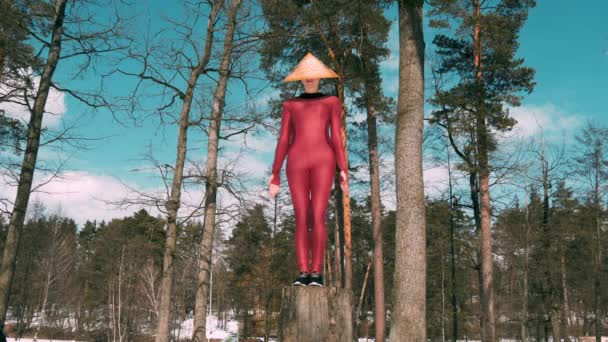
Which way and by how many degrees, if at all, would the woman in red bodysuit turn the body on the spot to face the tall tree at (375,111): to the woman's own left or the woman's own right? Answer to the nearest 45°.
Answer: approximately 180°

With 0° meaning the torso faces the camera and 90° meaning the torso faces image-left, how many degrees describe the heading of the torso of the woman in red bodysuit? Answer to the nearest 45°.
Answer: approximately 0°

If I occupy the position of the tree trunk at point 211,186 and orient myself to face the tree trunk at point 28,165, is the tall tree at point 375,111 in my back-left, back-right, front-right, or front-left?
back-right

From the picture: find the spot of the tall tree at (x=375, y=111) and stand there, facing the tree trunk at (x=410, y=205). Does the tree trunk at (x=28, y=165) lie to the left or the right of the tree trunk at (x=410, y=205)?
right

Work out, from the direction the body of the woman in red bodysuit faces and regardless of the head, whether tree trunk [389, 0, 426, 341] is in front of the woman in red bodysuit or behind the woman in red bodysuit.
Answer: behind

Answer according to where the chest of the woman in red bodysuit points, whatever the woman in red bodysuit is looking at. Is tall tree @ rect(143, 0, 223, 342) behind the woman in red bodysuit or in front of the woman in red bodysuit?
behind

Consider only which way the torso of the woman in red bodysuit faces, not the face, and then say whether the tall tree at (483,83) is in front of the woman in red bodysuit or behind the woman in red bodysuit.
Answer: behind

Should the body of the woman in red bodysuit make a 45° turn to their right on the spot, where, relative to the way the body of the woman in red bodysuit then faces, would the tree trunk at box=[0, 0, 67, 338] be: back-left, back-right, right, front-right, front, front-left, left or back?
right
